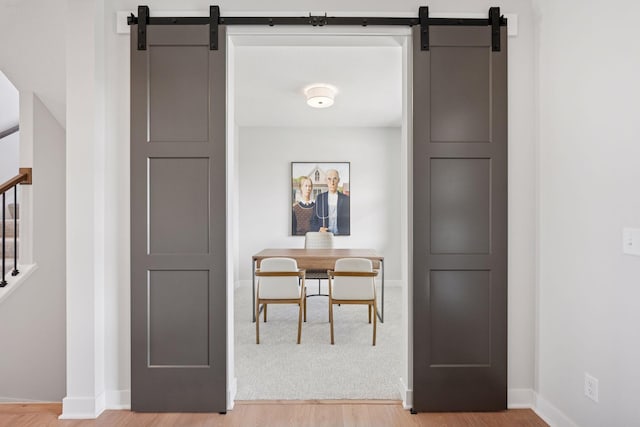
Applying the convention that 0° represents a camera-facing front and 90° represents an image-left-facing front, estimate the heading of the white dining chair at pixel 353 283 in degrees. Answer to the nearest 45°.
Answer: approximately 180°

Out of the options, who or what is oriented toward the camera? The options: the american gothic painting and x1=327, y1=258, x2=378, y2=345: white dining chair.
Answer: the american gothic painting

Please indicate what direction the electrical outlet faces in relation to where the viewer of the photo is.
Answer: facing the viewer and to the left of the viewer

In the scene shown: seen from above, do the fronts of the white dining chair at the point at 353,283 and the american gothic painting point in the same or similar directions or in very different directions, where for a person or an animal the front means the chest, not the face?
very different directions

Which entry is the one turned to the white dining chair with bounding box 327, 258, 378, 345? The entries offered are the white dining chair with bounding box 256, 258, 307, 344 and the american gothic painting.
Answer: the american gothic painting

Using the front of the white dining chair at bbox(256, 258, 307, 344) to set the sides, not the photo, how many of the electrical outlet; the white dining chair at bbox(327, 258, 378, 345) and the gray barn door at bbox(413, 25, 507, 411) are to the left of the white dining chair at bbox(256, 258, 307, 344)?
0

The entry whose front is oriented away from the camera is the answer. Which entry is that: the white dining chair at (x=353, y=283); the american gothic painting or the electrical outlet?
the white dining chair

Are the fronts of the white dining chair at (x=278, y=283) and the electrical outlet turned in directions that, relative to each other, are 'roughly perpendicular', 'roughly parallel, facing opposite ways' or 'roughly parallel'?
roughly perpendicular

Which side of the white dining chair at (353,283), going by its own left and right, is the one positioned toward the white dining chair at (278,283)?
left

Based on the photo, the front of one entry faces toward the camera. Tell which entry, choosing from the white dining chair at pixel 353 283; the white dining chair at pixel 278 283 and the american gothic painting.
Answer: the american gothic painting

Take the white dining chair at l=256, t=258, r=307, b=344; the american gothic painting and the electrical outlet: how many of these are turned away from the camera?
1

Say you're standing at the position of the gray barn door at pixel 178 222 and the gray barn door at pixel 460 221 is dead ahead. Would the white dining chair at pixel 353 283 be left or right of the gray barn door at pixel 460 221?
left

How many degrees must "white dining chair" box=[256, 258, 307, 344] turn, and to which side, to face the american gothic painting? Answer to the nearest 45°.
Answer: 0° — it already faces it

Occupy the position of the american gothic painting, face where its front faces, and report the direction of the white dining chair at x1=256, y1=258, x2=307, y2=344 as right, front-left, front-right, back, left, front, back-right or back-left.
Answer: front

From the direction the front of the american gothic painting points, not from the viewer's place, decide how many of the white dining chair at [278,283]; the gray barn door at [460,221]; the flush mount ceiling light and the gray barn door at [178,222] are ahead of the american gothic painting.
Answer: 4

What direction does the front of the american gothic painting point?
toward the camera

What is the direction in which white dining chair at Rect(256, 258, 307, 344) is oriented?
away from the camera

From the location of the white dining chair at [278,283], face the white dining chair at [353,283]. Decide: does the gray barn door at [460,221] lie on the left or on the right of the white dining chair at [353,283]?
right
